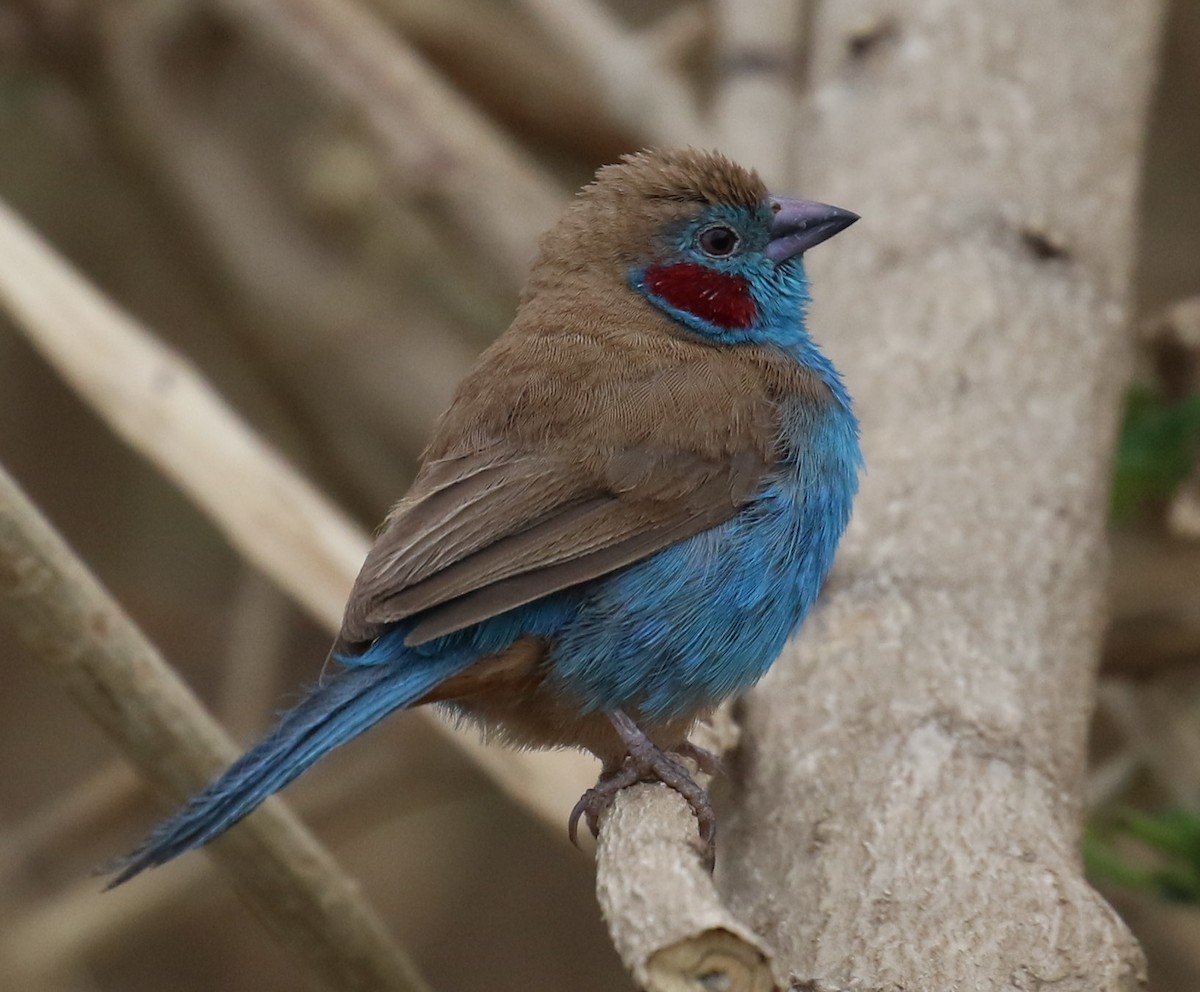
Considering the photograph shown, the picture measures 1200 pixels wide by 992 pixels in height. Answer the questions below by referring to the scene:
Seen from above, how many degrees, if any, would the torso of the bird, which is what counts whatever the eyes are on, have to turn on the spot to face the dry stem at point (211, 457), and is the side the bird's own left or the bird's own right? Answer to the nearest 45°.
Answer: approximately 135° to the bird's own left

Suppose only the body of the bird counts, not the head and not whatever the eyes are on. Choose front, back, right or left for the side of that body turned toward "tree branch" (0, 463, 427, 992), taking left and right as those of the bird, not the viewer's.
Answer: back

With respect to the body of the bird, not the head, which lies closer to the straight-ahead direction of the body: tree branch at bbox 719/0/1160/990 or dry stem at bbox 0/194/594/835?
the tree branch

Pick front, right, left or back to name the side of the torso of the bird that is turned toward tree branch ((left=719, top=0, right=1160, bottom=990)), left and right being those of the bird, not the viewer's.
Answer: front

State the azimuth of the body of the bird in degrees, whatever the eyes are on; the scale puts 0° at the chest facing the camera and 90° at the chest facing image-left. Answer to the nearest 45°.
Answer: approximately 270°

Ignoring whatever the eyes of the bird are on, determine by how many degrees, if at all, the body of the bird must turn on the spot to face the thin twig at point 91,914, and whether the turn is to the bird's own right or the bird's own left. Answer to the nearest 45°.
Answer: approximately 135° to the bird's own left
